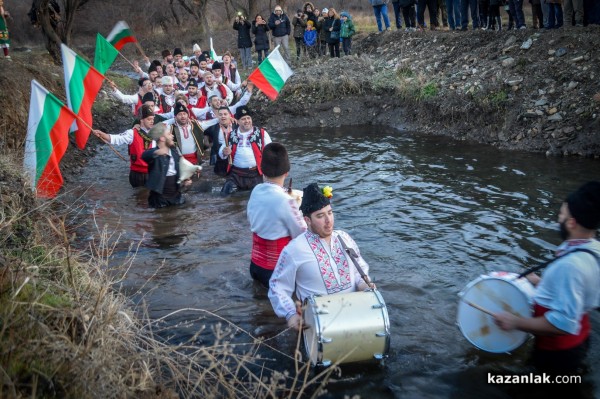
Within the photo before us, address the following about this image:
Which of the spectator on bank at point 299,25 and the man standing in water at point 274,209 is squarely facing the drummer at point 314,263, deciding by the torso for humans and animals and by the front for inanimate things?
the spectator on bank

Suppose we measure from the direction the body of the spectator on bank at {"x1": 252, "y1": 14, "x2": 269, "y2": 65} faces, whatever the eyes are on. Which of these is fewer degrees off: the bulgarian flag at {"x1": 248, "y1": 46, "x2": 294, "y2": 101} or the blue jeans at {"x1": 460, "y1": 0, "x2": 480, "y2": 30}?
the bulgarian flag

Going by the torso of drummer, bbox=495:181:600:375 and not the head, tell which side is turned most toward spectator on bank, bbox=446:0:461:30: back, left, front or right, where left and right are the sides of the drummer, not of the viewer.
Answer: right

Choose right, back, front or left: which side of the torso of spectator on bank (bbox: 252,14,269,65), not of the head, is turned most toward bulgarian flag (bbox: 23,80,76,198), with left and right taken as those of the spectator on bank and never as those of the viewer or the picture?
front

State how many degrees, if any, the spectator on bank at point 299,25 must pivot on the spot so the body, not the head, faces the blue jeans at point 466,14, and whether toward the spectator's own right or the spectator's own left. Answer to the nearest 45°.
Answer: approximately 45° to the spectator's own left

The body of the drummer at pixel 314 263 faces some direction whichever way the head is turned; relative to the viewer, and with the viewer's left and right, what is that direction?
facing the viewer and to the right of the viewer

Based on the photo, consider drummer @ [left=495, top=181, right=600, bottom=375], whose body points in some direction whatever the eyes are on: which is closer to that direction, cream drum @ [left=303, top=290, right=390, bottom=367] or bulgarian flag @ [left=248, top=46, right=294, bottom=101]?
the cream drum

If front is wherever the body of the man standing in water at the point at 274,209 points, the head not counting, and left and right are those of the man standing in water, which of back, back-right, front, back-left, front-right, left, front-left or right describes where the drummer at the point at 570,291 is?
right

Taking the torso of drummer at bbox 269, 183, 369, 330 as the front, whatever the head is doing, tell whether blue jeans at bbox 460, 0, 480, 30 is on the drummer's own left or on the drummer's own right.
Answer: on the drummer's own left

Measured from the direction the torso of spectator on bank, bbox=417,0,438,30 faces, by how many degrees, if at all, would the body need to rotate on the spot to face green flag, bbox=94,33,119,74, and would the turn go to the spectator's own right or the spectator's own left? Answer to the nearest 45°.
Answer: approximately 45° to the spectator's own right

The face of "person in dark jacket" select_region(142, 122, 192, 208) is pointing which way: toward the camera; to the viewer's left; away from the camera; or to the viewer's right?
to the viewer's right

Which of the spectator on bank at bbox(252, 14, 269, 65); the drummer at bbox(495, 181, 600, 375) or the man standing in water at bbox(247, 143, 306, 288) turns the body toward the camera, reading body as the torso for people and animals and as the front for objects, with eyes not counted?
the spectator on bank

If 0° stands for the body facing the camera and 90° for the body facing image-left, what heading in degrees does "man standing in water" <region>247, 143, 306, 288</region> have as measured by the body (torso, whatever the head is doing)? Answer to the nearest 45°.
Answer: approximately 225°

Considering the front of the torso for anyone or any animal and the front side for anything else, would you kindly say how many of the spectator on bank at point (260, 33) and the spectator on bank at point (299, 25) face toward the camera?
2

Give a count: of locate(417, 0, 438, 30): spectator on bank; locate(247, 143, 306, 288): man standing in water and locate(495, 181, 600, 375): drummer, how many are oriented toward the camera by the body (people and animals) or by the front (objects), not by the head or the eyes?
1
